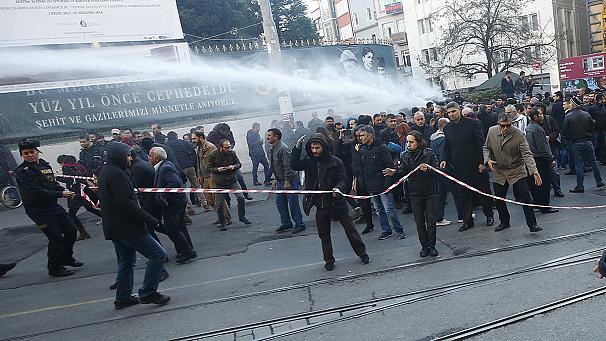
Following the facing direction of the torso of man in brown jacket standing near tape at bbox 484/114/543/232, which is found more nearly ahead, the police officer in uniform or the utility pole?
the police officer in uniform

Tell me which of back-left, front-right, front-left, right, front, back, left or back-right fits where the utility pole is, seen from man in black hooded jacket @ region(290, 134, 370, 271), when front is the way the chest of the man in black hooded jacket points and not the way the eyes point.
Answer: back

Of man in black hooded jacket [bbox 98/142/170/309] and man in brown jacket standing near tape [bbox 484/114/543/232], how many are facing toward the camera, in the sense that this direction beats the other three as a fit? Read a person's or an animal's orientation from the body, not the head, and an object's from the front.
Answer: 1

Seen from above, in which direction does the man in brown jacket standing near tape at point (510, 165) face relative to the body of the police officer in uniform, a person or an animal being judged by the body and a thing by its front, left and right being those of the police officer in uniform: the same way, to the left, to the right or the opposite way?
to the right

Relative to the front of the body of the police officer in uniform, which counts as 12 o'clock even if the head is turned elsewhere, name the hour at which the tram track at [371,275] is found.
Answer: The tram track is roughly at 12 o'clock from the police officer in uniform.

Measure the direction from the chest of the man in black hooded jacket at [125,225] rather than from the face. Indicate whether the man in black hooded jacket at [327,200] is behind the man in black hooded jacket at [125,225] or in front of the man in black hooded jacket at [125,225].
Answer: in front

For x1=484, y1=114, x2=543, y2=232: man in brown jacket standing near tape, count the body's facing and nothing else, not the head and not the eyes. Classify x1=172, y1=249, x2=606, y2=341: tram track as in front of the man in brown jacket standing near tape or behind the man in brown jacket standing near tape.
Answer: in front

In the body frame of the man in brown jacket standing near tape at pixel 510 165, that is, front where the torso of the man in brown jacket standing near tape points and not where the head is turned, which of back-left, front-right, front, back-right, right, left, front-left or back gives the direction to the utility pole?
back-right

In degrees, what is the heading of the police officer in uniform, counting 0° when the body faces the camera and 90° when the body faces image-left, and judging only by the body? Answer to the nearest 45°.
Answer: approximately 315°

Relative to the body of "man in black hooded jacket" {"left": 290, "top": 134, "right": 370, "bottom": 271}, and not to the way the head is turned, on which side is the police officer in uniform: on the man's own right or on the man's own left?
on the man's own right

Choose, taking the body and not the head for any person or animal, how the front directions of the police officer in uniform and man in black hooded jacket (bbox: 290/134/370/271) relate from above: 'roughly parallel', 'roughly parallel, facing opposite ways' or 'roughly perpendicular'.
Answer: roughly perpendicular

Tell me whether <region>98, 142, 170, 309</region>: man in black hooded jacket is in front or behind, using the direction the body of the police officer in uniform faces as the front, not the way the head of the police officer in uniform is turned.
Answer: in front
